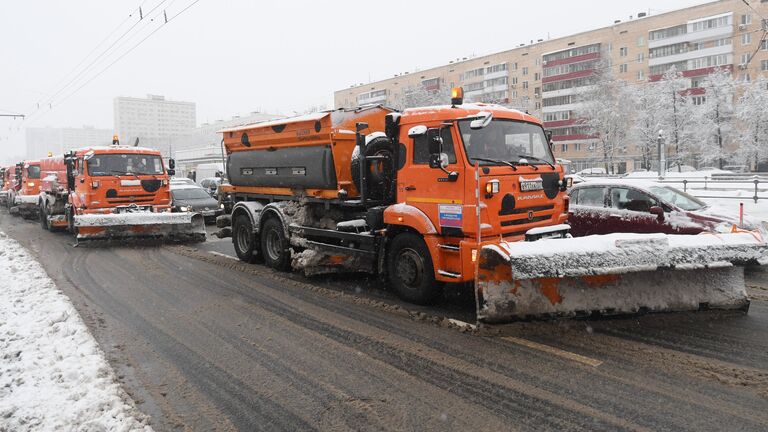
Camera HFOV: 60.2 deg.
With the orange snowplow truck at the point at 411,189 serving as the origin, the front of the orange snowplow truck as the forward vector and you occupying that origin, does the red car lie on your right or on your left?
on your left

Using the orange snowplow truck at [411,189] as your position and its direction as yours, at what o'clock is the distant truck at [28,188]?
The distant truck is roughly at 6 o'clock from the orange snowplow truck.

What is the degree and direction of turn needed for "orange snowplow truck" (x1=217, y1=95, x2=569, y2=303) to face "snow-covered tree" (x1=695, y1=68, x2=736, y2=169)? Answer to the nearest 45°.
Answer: approximately 90° to its left

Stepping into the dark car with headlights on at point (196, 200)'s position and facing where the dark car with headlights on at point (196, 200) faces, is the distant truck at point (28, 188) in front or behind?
behind

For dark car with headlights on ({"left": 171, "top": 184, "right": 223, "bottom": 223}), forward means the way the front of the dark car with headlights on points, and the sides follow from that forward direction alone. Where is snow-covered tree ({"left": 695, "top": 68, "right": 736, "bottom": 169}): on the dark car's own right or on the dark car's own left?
on the dark car's own left

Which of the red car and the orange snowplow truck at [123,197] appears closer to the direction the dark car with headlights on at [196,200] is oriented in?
the red car

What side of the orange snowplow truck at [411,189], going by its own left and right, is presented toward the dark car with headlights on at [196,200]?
back

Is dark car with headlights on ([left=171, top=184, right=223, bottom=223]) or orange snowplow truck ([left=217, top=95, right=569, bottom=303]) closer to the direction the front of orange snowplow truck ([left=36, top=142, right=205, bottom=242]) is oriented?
the orange snowplow truck

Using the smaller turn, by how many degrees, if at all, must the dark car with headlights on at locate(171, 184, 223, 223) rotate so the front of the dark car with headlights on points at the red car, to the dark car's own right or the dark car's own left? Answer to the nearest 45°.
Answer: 0° — it already faces it

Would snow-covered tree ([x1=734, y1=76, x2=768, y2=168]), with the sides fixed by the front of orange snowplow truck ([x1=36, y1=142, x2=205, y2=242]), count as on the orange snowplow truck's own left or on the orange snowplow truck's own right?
on the orange snowplow truck's own left
